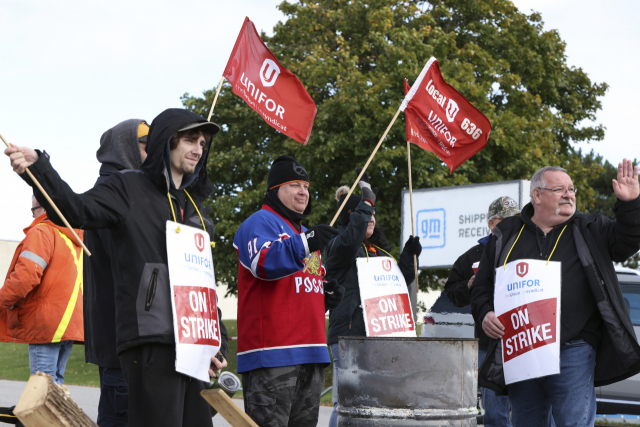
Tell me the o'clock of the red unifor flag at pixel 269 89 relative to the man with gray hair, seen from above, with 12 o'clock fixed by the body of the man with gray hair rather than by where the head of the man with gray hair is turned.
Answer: The red unifor flag is roughly at 4 o'clock from the man with gray hair.

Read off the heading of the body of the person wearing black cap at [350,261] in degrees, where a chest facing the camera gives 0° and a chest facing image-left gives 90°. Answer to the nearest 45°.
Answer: approximately 315°

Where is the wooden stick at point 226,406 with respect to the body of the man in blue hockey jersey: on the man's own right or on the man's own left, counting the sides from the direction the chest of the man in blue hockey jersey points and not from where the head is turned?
on the man's own right

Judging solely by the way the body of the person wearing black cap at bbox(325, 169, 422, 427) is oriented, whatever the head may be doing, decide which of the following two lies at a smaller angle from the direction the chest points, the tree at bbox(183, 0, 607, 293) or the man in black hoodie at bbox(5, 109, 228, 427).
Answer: the man in black hoodie
